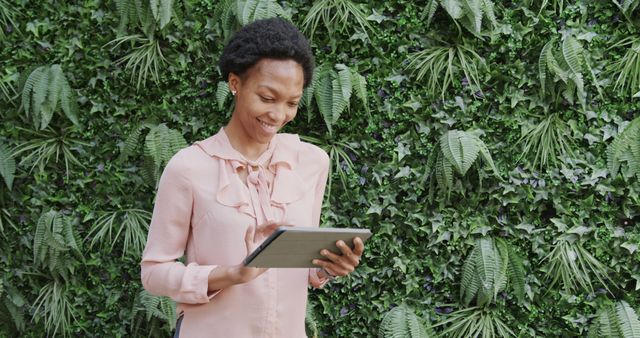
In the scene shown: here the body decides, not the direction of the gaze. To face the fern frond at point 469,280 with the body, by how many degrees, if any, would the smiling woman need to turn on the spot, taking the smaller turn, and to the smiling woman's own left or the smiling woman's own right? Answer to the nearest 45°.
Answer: approximately 90° to the smiling woman's own left

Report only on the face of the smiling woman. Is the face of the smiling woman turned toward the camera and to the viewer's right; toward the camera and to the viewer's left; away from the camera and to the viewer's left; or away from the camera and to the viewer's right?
toward the camera and to the viewer's right

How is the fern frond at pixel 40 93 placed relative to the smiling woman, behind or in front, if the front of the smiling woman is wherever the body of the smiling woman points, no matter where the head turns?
behind

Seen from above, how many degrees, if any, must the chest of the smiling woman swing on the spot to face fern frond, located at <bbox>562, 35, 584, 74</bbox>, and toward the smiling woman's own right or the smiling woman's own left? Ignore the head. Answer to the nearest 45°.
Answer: approximately 90° to the smiling woman's own left

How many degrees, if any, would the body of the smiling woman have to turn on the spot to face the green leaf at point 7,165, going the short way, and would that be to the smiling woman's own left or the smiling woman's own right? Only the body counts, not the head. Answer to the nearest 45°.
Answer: approximately 180°

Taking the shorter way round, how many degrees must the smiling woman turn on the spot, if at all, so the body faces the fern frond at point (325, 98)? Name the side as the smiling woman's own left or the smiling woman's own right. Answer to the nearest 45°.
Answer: approximately 135° to the smiling woman's own left

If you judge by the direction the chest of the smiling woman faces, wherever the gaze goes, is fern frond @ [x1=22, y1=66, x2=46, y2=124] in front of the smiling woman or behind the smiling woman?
behind

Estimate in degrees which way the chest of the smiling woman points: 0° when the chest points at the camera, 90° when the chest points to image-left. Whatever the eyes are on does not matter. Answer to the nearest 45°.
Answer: approximately 315°

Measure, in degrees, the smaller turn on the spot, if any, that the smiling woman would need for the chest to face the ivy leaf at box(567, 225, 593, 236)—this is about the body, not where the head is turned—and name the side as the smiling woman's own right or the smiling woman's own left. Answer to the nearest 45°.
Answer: approximately 90° to the smiling woman's own left

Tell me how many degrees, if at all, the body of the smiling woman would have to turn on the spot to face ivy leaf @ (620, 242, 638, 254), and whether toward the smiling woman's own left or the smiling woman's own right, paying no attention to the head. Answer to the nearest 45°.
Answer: approximately 90° to the smiling woman's own left
